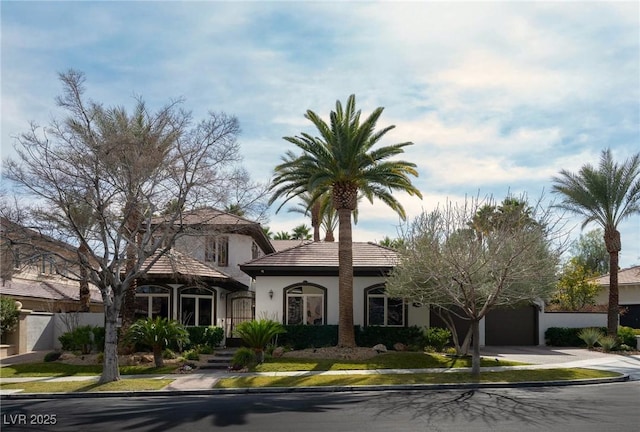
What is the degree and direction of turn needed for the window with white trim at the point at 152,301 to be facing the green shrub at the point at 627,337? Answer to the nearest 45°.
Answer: approximately 90° to its left

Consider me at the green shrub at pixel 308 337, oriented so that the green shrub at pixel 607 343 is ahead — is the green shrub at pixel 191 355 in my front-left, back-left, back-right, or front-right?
back-right

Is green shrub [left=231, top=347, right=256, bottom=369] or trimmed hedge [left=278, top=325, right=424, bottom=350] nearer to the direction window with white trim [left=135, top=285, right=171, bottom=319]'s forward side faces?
the green shrub

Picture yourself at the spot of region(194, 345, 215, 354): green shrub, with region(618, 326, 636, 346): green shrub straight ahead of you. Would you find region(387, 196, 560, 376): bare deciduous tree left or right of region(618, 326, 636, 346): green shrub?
right

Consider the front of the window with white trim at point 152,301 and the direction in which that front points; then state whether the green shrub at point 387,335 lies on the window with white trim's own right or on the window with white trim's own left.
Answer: on the window with white trim's own left

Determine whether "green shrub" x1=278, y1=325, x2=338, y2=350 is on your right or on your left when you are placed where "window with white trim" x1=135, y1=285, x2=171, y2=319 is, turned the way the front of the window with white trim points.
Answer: on your left

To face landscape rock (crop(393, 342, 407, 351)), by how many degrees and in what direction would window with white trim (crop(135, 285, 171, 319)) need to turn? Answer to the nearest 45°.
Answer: approximately 90° to its left

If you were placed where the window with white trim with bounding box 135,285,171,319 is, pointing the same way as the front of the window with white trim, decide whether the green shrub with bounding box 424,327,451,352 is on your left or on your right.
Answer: on your left

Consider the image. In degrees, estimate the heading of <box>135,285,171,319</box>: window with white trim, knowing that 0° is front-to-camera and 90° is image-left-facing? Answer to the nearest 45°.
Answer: approximately 0°

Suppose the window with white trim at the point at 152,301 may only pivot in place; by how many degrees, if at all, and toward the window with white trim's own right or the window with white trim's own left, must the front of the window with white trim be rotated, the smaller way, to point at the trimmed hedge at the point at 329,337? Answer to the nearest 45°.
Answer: approximately 90° to the window with white trim's own left

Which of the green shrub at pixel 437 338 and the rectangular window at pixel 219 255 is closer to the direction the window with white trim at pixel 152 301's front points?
the green shrub
